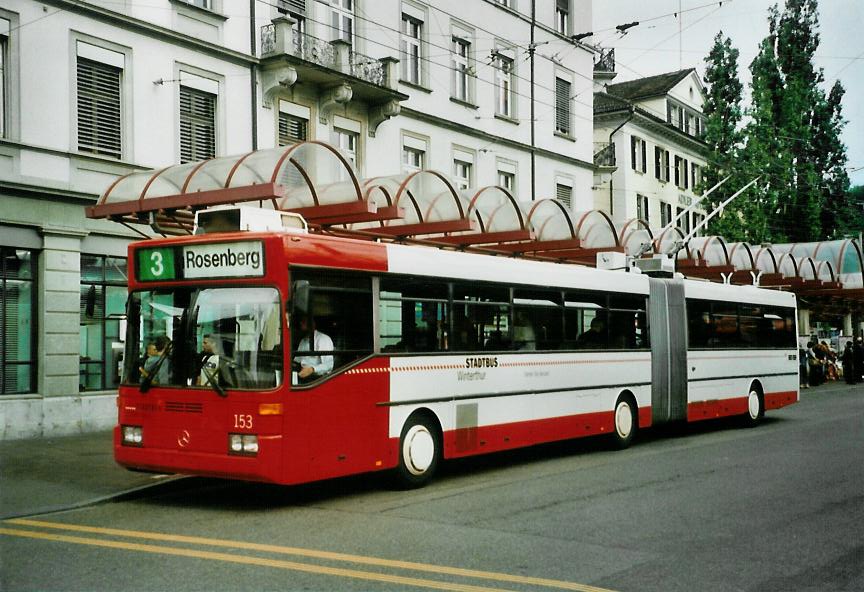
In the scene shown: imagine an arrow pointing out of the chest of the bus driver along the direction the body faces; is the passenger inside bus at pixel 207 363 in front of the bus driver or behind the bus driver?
in front

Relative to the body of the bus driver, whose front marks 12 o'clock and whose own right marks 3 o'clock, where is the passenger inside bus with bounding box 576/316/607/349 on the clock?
The passenger inside bus is roughly at 6 o'clock from the bus driver.

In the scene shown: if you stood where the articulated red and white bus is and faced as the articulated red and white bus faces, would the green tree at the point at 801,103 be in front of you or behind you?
behind

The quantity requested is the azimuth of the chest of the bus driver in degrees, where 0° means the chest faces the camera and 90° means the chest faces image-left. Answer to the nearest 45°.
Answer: approximately 45°

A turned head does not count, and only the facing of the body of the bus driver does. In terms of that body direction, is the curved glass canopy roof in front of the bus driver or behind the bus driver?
behind

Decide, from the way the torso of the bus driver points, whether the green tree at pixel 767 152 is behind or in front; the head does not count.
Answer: behind

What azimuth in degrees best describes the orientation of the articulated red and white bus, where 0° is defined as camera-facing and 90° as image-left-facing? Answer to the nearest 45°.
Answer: approximately 45°

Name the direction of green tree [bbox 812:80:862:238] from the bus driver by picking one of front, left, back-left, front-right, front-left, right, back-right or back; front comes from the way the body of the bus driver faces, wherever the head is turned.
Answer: back

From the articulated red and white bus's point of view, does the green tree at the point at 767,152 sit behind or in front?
behind
